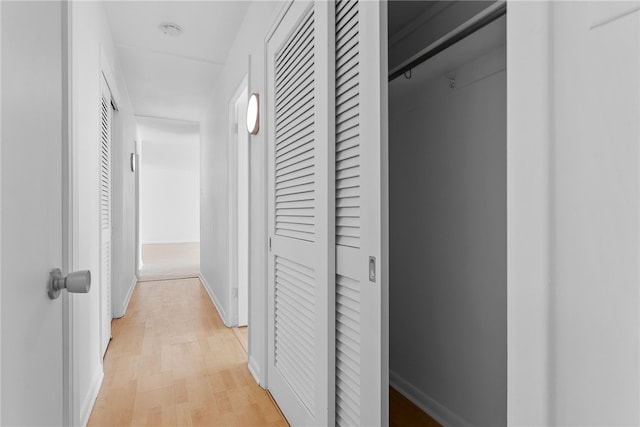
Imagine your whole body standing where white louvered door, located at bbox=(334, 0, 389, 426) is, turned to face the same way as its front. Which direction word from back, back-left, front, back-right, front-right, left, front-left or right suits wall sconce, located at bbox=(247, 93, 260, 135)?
right

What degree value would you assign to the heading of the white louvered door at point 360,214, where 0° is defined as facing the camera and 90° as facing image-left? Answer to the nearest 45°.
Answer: approximately 45°

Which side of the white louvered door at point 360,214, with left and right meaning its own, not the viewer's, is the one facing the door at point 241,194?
right

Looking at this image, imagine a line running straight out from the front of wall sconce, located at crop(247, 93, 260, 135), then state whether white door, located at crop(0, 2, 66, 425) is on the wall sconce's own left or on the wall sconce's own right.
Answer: on the wall sconce's own left

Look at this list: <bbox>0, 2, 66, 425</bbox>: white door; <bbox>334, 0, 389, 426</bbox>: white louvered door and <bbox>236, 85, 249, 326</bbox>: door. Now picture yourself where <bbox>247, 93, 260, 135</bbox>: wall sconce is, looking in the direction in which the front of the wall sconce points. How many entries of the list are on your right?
1

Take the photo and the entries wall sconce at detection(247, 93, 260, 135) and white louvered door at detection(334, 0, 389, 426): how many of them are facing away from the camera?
0

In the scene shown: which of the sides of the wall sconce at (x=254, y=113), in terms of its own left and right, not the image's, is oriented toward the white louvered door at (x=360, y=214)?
left

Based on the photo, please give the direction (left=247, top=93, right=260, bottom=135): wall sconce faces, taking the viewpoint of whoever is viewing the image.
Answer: facing to the left of the viewer

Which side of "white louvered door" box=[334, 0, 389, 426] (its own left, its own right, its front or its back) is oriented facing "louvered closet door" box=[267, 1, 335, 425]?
right

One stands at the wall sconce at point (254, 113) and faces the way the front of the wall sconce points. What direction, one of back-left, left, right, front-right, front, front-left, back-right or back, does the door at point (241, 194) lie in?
right
